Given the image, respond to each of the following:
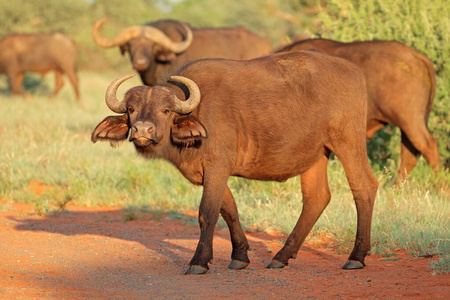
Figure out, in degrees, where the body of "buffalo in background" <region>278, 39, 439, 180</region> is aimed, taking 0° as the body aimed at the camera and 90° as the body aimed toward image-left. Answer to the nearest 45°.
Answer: approximately 90°

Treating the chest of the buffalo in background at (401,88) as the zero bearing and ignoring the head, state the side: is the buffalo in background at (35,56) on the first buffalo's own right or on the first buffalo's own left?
on the first buffalo's own right

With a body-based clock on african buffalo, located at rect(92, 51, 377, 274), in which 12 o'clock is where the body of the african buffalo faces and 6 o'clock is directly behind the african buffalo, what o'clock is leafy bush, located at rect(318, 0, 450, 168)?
The leafy bush is roughly at 4 o'clock from the african buffalo.

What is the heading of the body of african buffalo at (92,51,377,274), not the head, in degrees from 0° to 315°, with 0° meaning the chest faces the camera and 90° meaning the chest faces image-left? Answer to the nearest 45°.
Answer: approximately 90°

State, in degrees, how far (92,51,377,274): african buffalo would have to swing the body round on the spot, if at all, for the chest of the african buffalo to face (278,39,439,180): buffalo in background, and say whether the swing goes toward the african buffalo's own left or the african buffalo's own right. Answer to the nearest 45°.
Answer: approximately 135° to the african buffalo's own right

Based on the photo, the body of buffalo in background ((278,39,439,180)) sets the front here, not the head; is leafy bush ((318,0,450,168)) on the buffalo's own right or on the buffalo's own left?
on the buffalo's own right

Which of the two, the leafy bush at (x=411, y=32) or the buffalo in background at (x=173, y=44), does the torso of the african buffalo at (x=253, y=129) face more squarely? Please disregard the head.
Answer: the buffalo in background

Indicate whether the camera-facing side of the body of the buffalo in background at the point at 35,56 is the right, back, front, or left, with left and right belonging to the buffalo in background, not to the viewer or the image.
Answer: left

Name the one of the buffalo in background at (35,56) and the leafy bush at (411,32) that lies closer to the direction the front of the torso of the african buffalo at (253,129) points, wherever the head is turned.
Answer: the buffalo in background

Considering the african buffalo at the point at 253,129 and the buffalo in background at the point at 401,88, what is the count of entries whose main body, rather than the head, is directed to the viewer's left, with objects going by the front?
2
